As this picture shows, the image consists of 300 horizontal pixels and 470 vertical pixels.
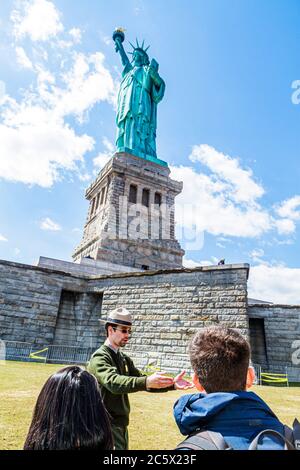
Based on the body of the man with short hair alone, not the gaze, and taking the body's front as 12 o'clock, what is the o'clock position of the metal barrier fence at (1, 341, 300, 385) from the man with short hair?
The metal barrier fence is roughly at 11 o'clock from the man with short hair.

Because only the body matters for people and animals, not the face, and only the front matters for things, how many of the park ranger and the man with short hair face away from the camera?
1

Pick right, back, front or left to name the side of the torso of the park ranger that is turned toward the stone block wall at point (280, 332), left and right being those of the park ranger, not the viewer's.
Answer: left

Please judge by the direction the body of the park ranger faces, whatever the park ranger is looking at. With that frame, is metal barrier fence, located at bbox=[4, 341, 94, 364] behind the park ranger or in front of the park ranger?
behind

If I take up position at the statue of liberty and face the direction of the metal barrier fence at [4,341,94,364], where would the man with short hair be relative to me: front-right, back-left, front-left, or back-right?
front-left

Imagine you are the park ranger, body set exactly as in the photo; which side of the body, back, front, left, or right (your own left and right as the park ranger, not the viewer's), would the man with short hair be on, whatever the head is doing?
front

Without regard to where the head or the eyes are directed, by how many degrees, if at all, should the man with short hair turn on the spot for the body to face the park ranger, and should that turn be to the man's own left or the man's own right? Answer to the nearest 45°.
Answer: approximately 45° to the man's own left

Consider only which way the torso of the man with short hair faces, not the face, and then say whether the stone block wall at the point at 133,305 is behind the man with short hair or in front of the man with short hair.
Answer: in front

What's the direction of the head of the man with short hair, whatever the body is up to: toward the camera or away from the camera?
away from the camera

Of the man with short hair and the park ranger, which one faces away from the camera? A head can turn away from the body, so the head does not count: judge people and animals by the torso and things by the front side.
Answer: the man with short hair

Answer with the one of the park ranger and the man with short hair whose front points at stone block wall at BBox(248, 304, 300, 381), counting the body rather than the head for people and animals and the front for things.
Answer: the man with short hair

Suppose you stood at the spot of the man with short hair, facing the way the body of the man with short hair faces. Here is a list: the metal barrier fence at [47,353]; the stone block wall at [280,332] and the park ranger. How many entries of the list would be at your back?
0

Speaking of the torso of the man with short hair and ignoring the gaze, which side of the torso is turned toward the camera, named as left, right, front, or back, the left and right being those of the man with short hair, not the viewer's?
back

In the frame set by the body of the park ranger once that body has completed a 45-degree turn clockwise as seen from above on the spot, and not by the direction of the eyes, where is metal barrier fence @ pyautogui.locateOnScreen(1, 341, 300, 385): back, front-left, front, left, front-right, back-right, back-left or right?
back
